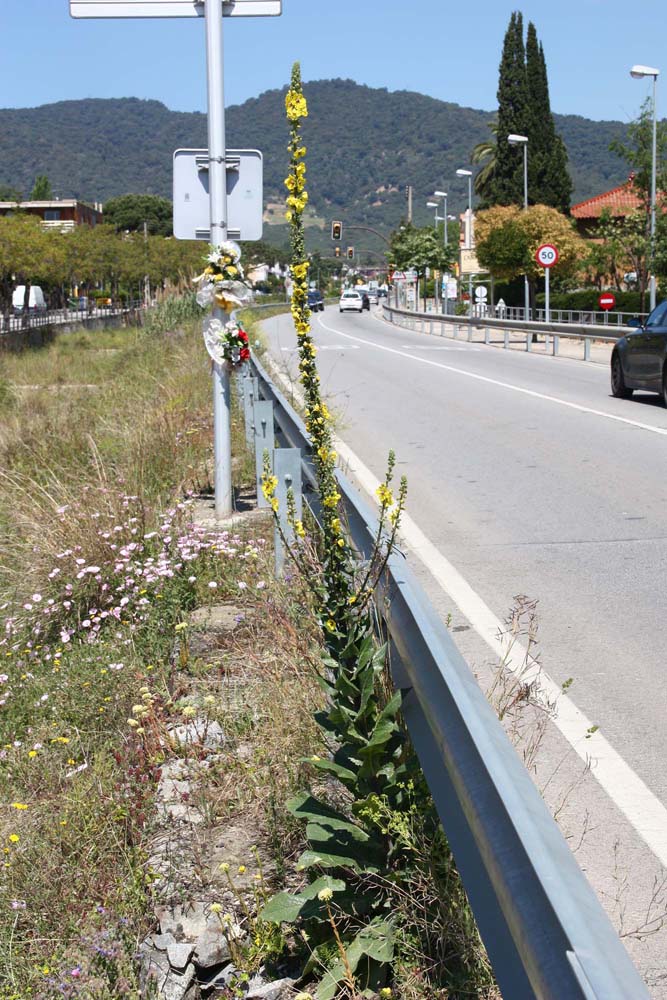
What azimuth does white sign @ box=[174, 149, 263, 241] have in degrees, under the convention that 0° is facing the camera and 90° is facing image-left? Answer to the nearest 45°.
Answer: approximately 180°

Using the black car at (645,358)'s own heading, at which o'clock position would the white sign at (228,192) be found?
The white sign is roughly at 8 o'clock from the black car.

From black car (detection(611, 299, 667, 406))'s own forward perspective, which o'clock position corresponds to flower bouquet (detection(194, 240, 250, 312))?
The flower bouquet is roughly at 8 o'clock from the black car.

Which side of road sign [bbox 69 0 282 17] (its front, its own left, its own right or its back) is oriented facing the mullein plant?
back

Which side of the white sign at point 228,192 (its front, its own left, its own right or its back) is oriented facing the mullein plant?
back

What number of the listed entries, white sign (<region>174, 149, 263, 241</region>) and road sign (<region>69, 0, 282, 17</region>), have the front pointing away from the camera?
2

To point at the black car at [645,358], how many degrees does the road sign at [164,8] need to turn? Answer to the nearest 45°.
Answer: approximately 45° to its right

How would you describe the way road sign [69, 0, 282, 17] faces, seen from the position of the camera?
facing away from the viewer

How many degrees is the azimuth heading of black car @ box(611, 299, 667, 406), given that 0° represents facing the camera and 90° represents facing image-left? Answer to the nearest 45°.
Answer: approximately 135°

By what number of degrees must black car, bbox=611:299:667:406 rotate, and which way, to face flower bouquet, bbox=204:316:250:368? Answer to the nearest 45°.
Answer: approximately 135° to its left
